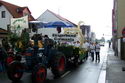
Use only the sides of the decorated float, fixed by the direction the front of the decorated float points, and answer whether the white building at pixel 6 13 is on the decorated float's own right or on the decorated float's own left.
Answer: on the decorated float's own right

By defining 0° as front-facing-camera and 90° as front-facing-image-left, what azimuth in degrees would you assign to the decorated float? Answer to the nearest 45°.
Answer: approximately 45°
